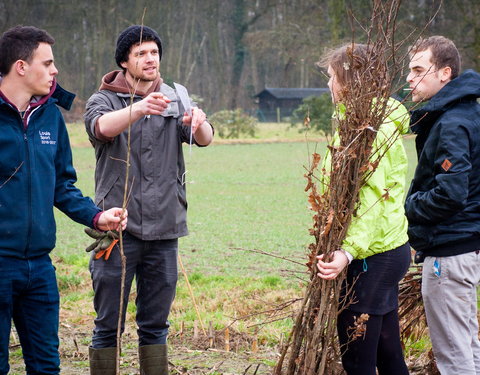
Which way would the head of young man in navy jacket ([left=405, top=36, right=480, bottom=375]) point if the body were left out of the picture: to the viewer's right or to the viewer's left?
to the viewer's left

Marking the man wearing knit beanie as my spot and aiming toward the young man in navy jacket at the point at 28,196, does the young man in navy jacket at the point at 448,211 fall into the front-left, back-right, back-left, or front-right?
back-left

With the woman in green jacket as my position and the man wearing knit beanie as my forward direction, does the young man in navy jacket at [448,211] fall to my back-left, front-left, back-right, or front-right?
back-right

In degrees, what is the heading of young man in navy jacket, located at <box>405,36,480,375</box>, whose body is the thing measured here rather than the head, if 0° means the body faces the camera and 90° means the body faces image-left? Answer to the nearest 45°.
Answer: approximately 90°

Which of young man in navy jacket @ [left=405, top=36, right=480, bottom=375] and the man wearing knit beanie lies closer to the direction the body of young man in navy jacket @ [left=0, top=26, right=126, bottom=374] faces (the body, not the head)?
the young man in navy jacket

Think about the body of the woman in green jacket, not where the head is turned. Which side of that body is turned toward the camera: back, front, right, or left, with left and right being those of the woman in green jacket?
left
